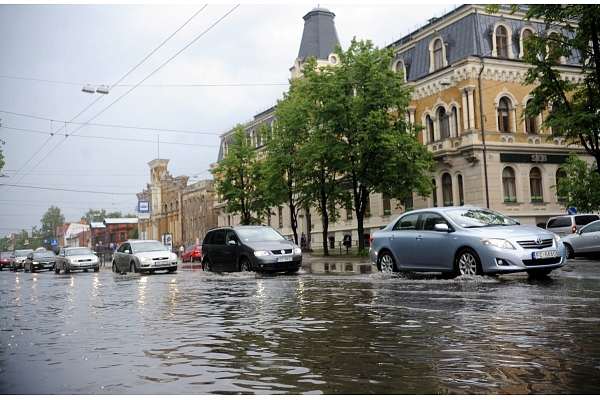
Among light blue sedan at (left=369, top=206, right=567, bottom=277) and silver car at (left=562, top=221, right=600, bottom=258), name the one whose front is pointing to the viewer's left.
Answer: the silver car

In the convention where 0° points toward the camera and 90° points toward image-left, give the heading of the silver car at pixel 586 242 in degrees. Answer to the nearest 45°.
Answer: approximately 90°

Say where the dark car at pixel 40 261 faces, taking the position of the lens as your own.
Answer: facing the viewer and to the right of the viewer

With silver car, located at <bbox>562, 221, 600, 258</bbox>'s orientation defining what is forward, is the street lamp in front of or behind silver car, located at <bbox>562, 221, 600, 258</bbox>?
in front

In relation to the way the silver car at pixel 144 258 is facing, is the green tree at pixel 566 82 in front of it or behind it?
in front

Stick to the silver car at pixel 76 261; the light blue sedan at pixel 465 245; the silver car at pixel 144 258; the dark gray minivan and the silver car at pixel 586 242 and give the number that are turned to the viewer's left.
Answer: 1

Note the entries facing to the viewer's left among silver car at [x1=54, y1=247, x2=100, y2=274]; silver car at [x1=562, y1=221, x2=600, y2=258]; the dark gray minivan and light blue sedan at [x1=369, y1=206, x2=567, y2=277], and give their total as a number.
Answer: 1

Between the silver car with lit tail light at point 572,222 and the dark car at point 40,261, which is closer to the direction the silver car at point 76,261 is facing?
the silver car with lit tail light

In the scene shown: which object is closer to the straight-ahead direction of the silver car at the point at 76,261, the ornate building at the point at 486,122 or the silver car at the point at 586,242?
the silver car at the point at 586,242

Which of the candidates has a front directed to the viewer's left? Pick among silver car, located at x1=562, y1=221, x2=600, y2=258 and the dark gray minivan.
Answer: the silver car

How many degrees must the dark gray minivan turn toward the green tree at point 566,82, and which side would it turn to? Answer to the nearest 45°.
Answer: approximately 45° to its left

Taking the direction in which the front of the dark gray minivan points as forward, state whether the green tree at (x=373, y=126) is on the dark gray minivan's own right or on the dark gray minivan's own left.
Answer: on the dark gray minivan's own left

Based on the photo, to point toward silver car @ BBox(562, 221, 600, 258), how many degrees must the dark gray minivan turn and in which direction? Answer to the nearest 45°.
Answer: approximately 45° to its left

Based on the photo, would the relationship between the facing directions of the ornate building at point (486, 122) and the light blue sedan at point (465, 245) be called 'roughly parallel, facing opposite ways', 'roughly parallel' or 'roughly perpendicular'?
roughly perpendicular

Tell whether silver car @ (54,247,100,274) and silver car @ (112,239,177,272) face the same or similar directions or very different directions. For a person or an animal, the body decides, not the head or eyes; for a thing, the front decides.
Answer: same or similar directions
